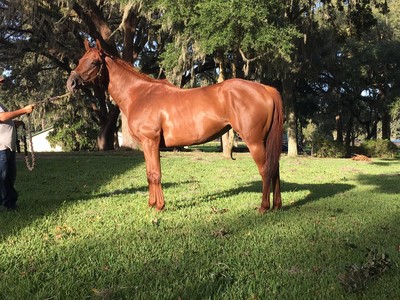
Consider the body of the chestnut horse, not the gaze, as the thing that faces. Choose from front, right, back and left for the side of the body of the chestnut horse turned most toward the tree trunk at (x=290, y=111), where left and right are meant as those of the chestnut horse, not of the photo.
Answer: right

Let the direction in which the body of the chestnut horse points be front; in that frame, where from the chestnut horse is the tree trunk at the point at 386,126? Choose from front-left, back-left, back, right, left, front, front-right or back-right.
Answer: back-right

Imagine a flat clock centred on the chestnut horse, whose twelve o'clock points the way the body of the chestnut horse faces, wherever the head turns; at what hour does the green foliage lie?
The green foliage is roughly at 4 o'clock from the chestnut horse.

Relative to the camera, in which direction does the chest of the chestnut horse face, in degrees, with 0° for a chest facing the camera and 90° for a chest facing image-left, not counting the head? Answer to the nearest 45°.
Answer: approximately 90°

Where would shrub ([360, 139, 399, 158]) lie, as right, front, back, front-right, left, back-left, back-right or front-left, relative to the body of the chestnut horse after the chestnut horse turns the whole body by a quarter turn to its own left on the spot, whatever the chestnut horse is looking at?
back-left

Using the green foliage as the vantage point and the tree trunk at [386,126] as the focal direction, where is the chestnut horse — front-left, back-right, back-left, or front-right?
back-right

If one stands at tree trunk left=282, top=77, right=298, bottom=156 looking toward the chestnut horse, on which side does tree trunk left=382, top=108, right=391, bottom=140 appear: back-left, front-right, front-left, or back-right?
back-left
